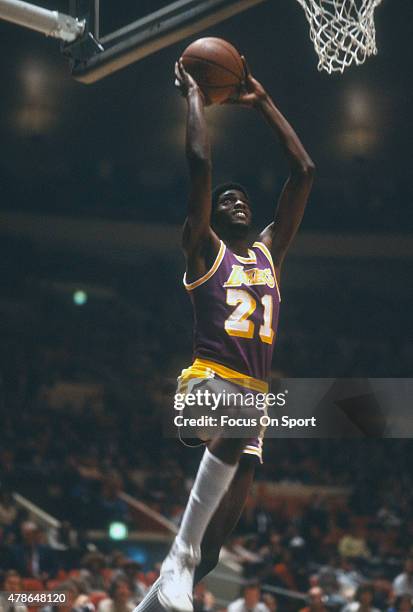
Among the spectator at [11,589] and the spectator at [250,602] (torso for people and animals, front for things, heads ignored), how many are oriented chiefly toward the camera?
2

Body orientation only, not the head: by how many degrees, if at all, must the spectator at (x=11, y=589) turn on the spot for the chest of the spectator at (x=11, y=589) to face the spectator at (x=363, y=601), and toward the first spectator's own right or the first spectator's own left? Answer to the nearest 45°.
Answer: approximately 90° to the first spectator's own left

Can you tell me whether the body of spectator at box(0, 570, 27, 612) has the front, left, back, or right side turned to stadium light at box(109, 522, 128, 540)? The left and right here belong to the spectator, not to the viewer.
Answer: back

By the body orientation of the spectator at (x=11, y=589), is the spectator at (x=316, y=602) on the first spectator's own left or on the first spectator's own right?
on the first spectator's own left

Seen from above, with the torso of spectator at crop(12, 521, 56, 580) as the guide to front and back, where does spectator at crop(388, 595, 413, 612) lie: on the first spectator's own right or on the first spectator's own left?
on the first spectator's own left

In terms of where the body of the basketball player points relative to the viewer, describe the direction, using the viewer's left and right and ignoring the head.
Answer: facing the viewer and to the right of the viewer

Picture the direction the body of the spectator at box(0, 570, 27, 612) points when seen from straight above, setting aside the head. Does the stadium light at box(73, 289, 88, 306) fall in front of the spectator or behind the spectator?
behind

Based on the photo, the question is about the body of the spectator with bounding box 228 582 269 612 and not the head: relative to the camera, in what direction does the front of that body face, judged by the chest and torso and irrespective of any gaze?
toward the camera

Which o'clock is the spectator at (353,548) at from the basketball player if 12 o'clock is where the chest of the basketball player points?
The spectator is roughly at 8 o'clock from the basketball player.

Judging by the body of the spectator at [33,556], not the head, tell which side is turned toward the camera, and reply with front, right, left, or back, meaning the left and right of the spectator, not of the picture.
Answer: front
